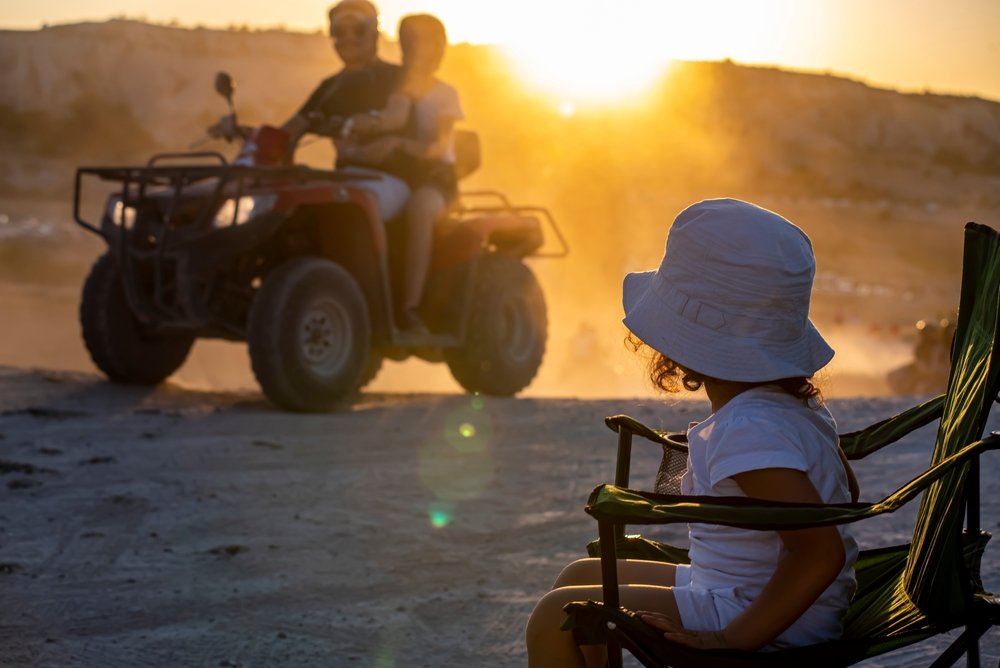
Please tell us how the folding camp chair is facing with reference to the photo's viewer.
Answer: facing to the left of the viewer

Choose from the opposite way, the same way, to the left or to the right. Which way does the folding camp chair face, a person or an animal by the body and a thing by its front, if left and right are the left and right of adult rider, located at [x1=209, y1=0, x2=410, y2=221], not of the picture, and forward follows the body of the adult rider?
to the right

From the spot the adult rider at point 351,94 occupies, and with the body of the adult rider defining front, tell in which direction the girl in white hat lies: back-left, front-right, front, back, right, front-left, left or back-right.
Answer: front-left

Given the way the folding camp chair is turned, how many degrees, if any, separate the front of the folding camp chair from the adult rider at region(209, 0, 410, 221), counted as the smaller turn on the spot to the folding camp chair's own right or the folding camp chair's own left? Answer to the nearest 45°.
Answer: approximately 45° to the folding camp chair's own right

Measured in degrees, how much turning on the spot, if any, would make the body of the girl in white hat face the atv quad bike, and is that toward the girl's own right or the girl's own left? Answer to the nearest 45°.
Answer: approximately 45° to the girl's own right

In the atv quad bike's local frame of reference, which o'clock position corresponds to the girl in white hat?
The girl in white hat is roughly at 10 o'clock from the atv quad bike.

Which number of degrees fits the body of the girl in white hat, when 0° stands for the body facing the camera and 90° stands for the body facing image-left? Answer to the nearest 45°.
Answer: approximately 90°

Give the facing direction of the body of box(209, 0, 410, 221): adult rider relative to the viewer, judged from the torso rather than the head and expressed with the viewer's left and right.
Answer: facing the viewer and to the left of the viewer

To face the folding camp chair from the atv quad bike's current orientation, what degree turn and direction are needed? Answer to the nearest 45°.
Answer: approximately 45° to its left
